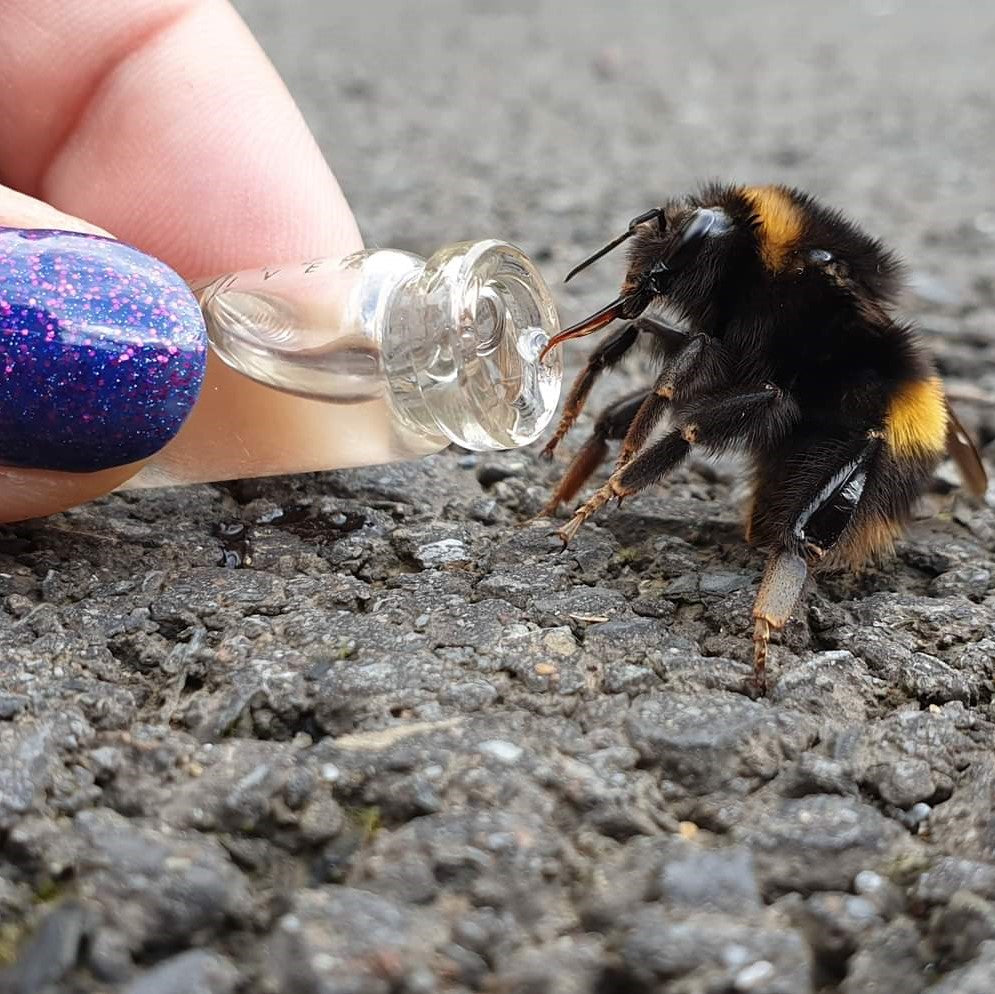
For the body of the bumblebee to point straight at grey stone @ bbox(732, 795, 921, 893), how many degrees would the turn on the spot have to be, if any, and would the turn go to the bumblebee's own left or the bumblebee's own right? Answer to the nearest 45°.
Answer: approximately 90° to the bumblebee's own left

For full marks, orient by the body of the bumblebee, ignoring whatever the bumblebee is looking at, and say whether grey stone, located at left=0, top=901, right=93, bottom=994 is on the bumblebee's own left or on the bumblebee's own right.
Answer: on the bumblebee's own left

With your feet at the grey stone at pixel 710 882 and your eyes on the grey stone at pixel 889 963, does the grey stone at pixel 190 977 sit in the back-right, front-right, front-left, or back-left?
back-right

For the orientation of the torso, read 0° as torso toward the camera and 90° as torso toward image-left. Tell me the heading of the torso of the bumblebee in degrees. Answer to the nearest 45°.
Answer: approximately 90°

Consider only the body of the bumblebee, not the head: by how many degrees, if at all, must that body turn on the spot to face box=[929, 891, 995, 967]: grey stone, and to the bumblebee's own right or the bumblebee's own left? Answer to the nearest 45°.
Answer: approximately 90° to the bumblebee's own left

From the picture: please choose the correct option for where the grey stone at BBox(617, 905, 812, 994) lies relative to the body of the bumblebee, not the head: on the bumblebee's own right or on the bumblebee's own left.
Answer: on the bumblebee's own left

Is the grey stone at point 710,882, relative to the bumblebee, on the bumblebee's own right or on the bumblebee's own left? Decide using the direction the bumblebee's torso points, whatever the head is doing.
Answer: on the bumblebee's own left

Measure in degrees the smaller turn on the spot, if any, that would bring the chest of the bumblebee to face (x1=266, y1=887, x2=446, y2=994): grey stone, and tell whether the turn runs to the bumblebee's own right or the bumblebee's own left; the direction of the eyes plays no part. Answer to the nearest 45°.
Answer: approximately 90° to the bumblebee's own left

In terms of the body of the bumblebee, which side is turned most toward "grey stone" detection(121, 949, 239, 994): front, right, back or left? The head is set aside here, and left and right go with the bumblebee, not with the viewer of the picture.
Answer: left
